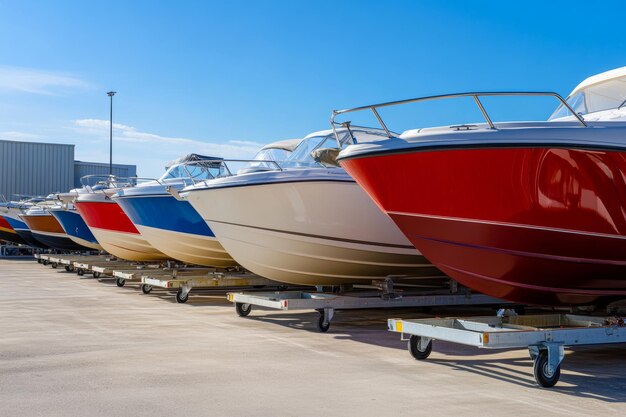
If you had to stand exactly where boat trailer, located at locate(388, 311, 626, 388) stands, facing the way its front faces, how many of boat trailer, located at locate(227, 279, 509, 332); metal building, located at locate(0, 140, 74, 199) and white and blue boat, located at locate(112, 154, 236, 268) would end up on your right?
3

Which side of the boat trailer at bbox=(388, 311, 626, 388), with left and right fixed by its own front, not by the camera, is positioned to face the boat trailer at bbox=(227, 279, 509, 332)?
right

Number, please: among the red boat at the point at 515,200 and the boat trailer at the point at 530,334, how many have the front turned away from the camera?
0

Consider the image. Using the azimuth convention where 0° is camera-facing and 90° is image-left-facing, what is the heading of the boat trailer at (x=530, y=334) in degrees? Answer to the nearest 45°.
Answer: approximately 45°

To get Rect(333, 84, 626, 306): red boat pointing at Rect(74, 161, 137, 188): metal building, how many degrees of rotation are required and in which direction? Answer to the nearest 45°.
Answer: approximately 45° to its right

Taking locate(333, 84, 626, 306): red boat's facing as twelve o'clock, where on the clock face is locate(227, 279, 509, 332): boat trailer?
The boat trailer is roughly at 2 o'clock from the red boat.

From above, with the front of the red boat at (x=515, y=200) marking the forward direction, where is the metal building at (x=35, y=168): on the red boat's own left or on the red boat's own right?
on the red boat's own right

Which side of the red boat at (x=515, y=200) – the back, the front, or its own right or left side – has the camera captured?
left

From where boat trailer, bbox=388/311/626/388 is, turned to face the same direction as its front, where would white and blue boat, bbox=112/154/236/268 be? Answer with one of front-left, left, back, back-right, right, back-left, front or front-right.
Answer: right
